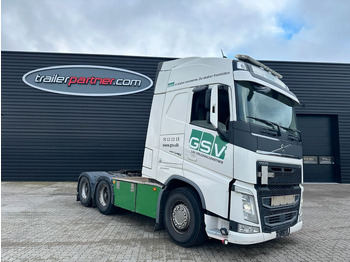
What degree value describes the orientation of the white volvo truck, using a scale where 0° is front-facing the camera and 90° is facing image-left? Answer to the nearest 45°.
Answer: approximately 315°

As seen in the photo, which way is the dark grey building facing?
toward the camera

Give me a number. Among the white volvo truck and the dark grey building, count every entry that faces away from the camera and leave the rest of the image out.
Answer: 0

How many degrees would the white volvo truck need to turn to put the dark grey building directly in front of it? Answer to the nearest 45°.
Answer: approximately 180°

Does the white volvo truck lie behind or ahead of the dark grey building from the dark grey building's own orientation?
ahead
